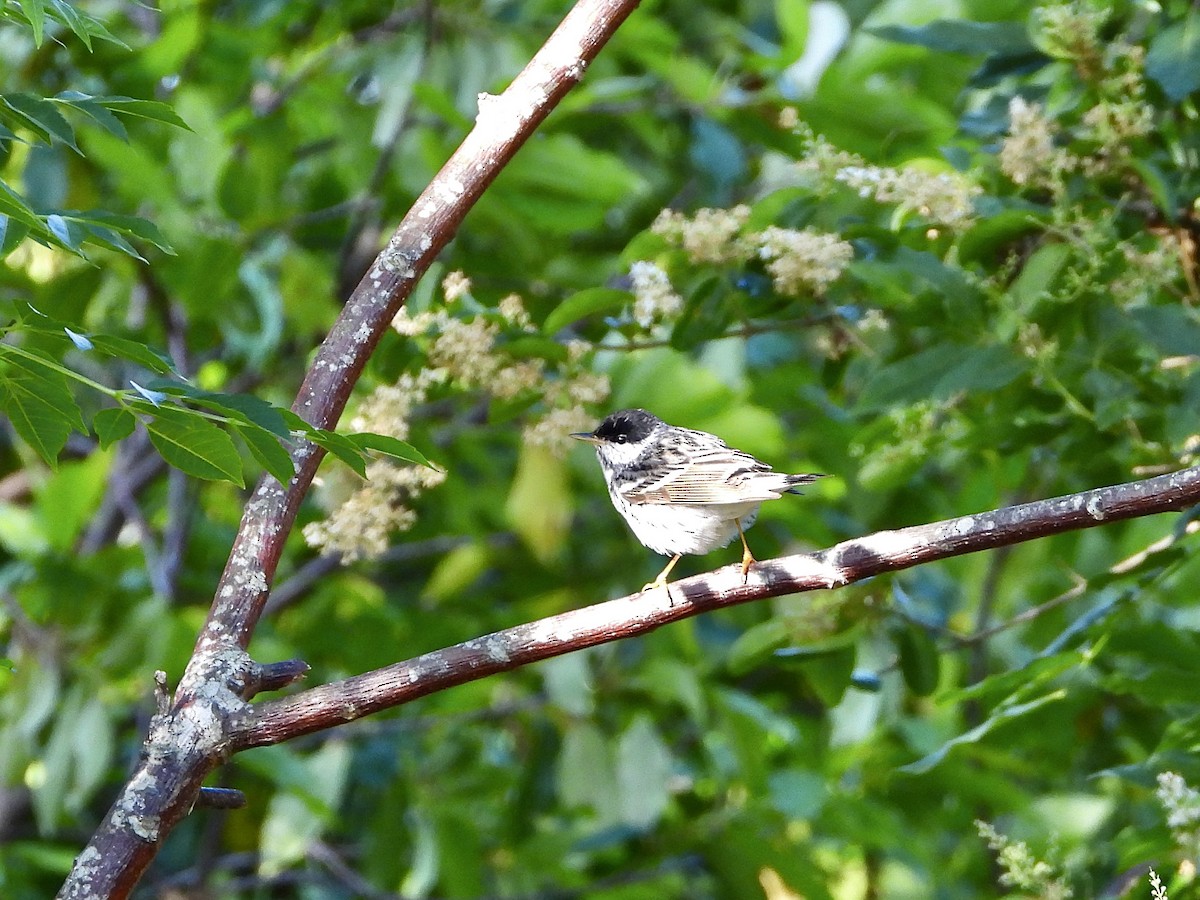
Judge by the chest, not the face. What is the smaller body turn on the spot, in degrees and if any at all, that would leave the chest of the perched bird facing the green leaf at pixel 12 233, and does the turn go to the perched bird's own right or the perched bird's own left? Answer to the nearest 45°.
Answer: approximately 45° to the perched bird's own left

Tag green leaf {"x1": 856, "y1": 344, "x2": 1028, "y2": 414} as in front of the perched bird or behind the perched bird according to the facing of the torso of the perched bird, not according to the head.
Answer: behind

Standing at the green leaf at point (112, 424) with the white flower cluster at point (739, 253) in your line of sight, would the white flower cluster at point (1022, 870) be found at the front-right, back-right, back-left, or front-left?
front-right

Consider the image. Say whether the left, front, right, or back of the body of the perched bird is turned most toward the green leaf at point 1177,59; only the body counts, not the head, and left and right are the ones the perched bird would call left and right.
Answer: back

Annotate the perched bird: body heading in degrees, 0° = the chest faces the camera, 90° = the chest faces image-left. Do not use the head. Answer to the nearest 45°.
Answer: approximately 90°

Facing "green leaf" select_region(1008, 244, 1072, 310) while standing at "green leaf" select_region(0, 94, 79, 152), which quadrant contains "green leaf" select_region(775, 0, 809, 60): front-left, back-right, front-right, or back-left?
front-left

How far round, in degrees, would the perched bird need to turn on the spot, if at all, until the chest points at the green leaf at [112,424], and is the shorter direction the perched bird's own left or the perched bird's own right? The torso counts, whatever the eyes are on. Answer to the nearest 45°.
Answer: approximately 45° to the perched bird's own left
